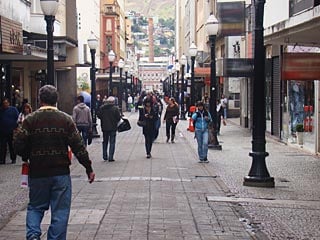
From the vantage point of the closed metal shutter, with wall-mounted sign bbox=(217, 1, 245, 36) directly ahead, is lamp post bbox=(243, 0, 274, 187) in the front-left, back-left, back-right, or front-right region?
back-left

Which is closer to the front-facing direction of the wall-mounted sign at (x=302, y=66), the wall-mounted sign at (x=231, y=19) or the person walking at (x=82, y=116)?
the person walking

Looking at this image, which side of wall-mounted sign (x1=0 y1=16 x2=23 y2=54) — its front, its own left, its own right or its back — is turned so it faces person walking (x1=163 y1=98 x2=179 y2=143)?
left

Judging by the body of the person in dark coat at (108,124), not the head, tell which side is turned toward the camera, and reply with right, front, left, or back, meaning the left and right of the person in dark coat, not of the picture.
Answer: back
